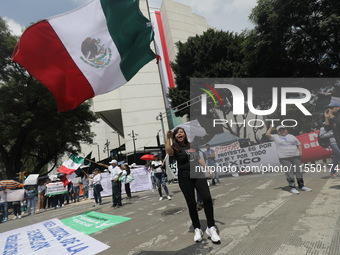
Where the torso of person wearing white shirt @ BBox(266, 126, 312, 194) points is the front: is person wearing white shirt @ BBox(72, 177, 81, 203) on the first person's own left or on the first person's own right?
on the first person's own right

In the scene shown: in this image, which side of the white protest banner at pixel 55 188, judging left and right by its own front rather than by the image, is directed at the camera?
front

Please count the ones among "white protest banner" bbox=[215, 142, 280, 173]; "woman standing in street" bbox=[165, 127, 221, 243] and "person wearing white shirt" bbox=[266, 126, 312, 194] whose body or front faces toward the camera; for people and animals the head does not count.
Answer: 3

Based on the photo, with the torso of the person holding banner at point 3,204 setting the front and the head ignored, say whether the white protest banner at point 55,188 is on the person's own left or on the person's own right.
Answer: on the person's own left

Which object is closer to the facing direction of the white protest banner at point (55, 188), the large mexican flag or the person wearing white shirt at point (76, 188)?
the large mexican flag

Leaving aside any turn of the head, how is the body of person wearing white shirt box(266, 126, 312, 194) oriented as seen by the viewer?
toward the camera

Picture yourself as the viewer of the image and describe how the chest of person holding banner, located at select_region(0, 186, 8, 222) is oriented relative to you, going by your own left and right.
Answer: facing the viewer

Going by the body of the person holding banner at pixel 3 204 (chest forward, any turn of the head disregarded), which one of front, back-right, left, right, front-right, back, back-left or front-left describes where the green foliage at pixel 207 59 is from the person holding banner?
left

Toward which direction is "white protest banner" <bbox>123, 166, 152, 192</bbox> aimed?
toward the camera

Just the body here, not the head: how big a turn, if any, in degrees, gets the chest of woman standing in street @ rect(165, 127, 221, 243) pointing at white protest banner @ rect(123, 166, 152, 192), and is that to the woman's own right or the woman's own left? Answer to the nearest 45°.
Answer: approximately 180°

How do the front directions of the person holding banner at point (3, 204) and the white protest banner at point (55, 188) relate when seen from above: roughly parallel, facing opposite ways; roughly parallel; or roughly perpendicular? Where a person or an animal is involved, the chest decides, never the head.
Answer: roughly parallel

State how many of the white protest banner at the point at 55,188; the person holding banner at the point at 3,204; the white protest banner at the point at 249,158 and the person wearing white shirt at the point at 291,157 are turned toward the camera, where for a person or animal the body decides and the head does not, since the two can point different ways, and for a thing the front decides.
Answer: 4

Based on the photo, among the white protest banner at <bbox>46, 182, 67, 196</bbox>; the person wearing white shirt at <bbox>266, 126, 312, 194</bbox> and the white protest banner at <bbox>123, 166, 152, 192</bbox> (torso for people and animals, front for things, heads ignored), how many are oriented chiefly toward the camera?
3

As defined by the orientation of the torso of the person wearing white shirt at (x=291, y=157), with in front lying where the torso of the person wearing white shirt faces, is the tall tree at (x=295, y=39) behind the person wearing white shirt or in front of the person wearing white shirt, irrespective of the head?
behind
